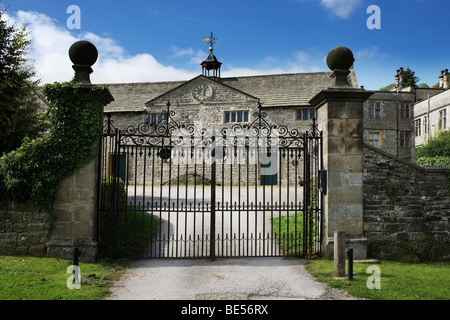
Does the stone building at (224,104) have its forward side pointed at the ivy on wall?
yes

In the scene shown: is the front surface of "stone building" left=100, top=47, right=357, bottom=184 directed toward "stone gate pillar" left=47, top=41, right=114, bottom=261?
yes

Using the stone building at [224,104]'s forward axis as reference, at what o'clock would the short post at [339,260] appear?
The short post is roughly at 12 o'clock from the stone building.

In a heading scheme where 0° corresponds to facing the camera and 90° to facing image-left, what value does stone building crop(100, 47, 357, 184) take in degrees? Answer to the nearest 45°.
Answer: approximately 0°

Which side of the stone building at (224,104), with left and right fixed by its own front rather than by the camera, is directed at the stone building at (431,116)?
left

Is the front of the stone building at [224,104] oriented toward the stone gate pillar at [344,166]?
yes
